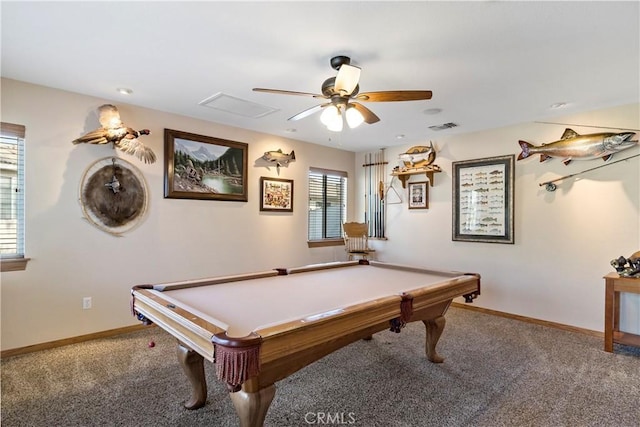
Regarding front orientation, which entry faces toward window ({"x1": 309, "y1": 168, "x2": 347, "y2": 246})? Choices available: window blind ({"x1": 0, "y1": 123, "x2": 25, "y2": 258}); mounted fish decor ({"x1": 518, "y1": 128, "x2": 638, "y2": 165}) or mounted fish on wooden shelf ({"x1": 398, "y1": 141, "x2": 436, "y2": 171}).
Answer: the mounted fish on wooden shelf

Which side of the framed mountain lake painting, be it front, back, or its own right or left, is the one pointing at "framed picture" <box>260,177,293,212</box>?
left

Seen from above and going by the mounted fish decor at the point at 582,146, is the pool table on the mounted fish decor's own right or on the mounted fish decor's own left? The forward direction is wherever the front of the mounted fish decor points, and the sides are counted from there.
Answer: on the mounted fish decor's own right

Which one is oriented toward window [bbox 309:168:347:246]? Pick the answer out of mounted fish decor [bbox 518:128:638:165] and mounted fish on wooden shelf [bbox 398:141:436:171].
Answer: the mounted fish on wooden shelf

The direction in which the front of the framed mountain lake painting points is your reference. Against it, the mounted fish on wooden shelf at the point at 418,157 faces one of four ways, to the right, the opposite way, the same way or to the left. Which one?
the opposite way

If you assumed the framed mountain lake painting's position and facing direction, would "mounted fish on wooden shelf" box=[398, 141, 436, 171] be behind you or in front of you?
in front

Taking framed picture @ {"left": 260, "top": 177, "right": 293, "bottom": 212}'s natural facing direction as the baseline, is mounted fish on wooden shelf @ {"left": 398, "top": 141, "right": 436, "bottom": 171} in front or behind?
in front

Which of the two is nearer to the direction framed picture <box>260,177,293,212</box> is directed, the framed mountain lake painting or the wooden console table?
the wooden console table

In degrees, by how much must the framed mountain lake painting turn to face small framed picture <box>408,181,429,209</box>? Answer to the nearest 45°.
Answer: approximately 45° to its left

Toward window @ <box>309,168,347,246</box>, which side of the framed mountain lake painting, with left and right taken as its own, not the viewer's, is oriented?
left

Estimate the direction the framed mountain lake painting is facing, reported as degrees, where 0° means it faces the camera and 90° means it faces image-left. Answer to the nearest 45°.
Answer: approximately 315°

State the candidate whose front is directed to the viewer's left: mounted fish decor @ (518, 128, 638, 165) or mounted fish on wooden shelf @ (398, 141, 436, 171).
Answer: the mounted fish on wooden shelf
